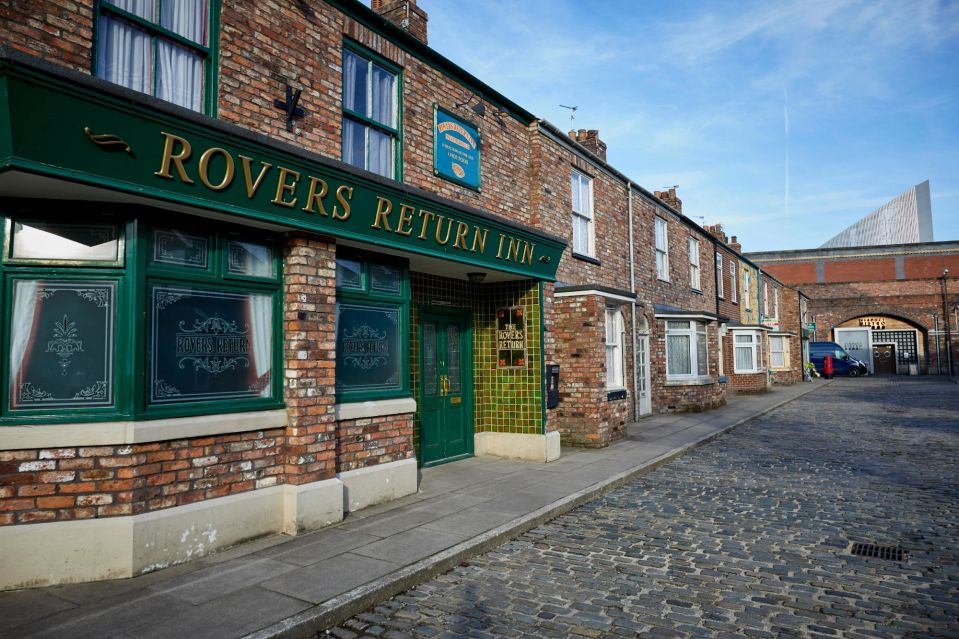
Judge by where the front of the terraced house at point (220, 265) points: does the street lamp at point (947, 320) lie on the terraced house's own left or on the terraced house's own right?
on the terraced house's own left

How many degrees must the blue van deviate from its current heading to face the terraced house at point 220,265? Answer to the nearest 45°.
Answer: approximately 90° to its right

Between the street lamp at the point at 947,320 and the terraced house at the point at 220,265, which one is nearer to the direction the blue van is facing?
the street lamp

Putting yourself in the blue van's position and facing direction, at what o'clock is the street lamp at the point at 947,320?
The street lamp is roughly at 11 o'clock from the blue van.

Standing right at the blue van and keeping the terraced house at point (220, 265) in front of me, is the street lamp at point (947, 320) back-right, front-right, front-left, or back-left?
back-left

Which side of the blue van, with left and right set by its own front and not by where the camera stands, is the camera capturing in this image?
right

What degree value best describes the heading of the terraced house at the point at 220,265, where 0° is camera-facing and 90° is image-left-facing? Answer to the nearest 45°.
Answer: approximately 315°
